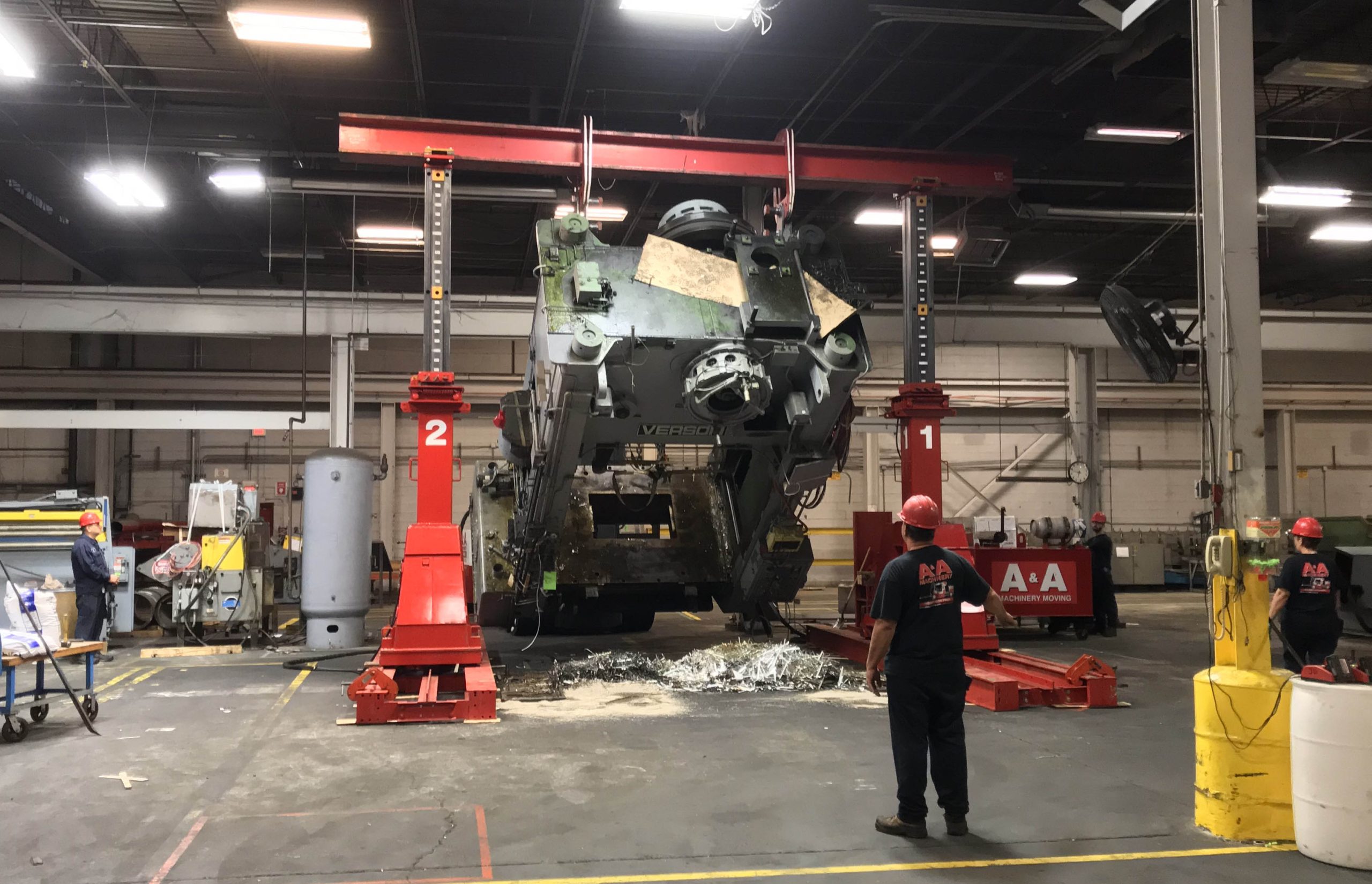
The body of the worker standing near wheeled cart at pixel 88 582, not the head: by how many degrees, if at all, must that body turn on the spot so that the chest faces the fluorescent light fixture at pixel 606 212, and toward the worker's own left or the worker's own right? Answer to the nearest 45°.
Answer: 0° — they already face it

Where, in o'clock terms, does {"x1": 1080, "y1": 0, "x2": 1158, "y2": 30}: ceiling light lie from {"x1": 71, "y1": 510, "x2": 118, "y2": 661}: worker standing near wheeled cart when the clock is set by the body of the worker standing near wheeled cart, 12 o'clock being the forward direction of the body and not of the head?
The ceiling light is roughly at 2 o'clock from the worker standing near wheeled cart.

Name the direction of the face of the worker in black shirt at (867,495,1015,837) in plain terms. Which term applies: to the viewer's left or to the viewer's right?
to the viewer's left

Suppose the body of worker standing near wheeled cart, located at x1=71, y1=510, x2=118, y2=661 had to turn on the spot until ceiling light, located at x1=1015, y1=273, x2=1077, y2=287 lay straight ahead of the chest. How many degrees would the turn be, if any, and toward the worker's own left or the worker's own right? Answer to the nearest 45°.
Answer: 0° — they already face it

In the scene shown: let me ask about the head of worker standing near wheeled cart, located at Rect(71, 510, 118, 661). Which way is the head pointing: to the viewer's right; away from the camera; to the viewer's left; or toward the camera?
to the viewer's right

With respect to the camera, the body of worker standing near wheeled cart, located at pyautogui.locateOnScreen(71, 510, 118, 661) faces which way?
to the viewer's right

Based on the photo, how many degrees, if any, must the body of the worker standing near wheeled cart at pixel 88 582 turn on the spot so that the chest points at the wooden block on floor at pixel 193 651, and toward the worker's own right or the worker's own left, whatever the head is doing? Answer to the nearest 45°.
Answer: approximately 45° to the worker's own left

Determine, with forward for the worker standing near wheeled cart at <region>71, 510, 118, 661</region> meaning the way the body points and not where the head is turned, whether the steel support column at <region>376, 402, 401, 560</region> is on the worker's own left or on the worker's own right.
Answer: on the worker's own left
